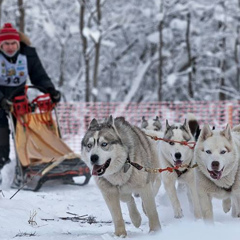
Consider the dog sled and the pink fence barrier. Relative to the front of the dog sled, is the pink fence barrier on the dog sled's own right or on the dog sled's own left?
on the dog sled's own left

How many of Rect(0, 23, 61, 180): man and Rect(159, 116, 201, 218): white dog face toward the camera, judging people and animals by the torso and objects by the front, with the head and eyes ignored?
2

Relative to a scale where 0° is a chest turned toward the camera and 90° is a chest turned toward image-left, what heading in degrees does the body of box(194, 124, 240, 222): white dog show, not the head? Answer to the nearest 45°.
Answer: approximately 45°

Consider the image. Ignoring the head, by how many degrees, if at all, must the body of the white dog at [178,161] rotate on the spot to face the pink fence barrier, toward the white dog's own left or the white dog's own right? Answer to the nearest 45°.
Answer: approximately 180°

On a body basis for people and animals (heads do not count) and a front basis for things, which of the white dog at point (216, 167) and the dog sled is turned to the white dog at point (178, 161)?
the dog sled

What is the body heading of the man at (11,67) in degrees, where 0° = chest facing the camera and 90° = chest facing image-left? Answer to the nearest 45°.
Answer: approximately 0°

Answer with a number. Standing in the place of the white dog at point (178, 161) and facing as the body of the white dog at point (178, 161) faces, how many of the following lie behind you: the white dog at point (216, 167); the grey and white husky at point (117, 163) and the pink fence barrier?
1

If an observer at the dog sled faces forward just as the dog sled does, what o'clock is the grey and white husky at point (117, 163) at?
The grey and white husky is roughly at 1 o'clock from the dog sled.

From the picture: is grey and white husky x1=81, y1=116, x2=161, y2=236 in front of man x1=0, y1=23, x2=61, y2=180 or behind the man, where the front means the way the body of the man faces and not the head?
in front

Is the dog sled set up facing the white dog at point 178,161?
yes
